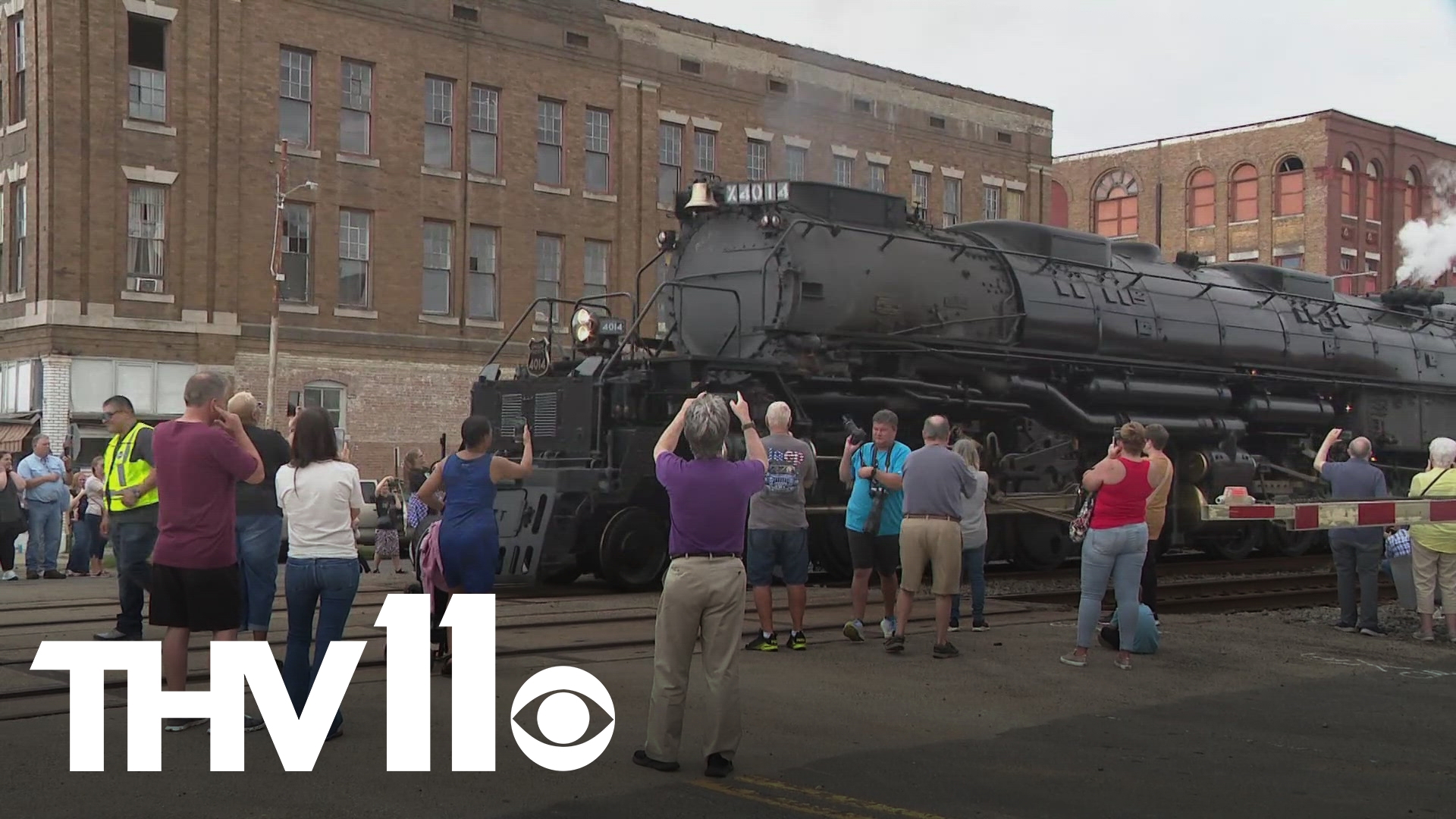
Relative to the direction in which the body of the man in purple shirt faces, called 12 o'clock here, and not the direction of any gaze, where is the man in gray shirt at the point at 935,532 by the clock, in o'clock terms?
The man in gray shirt is roughly at 1 o'clock from the man in purple shirt.

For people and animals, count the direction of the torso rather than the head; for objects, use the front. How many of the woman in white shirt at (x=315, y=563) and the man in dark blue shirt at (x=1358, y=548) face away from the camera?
2

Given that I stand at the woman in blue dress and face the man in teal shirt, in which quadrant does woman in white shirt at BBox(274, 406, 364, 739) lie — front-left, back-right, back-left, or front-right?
back-right

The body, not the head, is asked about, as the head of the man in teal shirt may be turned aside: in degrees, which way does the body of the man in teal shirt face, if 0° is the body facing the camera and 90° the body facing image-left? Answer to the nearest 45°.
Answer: approximately 0°

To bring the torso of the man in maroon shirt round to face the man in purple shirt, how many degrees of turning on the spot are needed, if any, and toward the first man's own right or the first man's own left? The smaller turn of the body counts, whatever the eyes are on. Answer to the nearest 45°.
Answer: approximately 90° to the first man's own right

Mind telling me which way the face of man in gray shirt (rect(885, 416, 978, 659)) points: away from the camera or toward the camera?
away from the camera

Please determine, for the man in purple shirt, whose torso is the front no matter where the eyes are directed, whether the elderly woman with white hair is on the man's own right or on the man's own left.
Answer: on the man's own right

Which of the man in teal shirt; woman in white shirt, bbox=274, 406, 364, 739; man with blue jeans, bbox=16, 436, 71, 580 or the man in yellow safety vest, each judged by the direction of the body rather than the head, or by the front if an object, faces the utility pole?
the woman in white shirt

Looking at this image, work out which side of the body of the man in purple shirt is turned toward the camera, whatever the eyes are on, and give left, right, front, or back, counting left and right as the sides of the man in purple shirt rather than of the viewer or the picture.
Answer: back

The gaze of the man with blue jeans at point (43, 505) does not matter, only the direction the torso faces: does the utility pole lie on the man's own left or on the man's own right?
on the man's own left

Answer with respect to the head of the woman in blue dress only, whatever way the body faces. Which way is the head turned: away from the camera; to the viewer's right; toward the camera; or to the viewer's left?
away from the camera

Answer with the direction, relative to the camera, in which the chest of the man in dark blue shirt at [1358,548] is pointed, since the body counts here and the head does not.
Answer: away from the camera

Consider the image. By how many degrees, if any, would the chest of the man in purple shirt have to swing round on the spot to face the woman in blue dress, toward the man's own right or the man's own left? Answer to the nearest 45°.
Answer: approximately 45° to the man's own left
